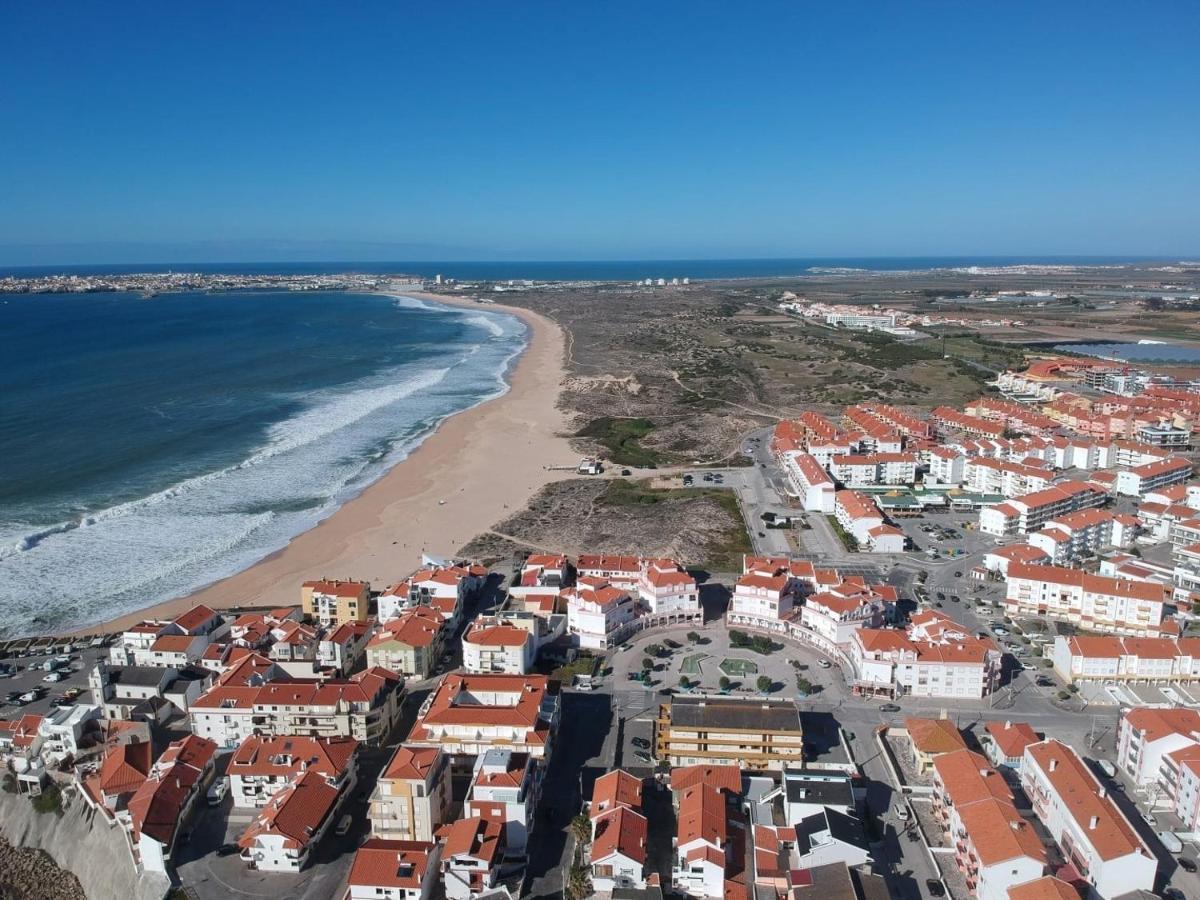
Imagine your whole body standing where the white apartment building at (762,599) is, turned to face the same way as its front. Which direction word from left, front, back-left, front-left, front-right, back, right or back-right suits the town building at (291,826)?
front-right

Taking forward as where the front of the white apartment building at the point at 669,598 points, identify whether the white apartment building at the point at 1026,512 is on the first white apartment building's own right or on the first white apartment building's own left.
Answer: on the first white apartment building's own left

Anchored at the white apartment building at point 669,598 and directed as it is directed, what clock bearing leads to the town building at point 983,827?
The town building is roughly at 11 o'clock from the white apartment building.

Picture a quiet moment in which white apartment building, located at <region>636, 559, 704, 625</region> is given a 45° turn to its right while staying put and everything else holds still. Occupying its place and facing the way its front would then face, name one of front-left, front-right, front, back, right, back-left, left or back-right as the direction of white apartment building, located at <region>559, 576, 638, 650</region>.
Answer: front

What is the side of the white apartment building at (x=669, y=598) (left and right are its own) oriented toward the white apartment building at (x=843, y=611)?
left

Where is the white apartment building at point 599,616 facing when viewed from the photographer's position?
facing the viewer and to the right of the viewer

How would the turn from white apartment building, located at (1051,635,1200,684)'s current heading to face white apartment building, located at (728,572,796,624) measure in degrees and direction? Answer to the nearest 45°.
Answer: approximately 90° to its right

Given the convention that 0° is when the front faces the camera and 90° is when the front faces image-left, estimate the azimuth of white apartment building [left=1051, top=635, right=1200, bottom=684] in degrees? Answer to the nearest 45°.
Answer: approximately 0°

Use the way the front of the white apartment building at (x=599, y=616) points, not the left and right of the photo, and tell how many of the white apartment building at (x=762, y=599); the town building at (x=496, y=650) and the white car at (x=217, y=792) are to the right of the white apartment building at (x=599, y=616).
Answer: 2

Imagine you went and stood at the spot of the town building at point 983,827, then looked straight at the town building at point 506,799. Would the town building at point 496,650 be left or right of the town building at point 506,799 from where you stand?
right

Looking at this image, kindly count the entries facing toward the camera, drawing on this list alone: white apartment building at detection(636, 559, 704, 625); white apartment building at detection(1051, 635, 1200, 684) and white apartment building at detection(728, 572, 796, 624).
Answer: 3

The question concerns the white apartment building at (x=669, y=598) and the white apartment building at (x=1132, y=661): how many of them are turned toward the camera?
2

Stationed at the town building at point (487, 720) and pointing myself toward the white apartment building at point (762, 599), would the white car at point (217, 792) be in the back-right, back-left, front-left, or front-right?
back-left
